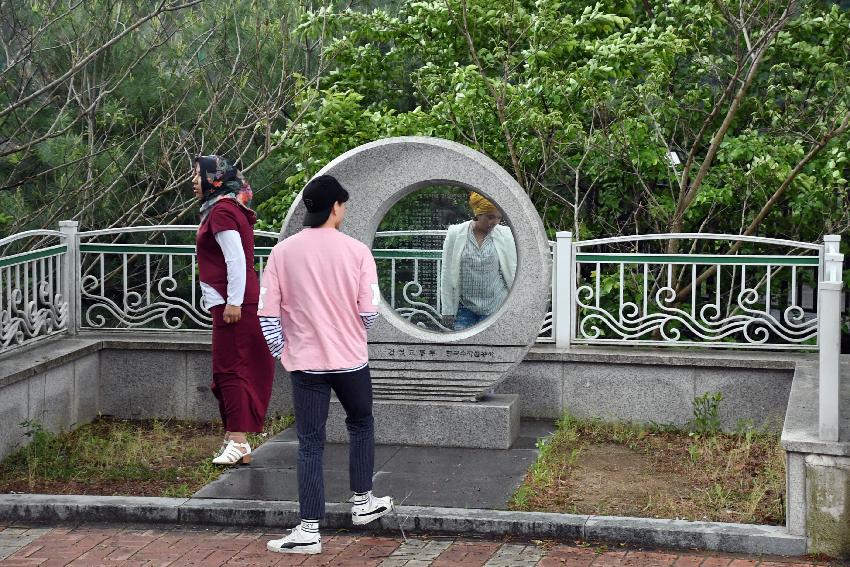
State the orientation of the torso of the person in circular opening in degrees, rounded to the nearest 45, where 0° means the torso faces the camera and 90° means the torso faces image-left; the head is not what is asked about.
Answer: approximately 0°

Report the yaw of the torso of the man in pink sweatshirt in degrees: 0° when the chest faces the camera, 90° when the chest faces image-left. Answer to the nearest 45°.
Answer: approximately 180°

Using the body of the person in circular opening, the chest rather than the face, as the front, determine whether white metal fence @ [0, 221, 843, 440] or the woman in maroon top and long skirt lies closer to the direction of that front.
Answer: the woman in maroon top and long skirt

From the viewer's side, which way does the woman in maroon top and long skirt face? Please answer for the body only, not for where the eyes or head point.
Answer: to the viewer's left

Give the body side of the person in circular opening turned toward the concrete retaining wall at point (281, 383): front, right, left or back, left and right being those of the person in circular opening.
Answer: right

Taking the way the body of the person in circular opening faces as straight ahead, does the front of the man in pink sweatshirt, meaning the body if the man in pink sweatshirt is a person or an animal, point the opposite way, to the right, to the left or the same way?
the opposite way

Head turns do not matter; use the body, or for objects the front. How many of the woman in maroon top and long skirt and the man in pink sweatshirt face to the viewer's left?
1

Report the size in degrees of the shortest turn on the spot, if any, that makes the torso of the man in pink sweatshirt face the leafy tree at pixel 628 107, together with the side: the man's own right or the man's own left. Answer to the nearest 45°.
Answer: approximately 45° to the man's own right

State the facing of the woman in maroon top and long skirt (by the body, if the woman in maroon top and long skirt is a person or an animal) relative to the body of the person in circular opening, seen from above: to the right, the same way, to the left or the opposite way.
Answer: to the right
